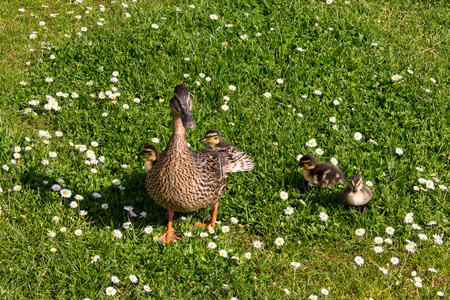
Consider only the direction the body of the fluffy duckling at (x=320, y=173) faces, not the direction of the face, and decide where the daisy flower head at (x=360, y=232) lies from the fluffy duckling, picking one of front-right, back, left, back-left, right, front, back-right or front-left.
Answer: back-left

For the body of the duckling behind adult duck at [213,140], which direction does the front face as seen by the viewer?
to the viewer's left

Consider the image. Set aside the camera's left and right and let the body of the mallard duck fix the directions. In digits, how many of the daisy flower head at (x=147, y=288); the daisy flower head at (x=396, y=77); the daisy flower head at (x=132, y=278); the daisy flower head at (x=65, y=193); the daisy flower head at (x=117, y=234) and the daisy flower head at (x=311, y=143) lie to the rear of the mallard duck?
2

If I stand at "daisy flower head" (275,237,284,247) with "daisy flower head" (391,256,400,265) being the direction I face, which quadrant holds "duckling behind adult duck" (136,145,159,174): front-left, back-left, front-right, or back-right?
back-left

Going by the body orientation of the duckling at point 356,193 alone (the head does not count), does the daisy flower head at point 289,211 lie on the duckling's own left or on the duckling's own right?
on the duckling's own right

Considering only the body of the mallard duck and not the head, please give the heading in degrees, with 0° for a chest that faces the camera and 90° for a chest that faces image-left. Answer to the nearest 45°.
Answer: approximately 45°

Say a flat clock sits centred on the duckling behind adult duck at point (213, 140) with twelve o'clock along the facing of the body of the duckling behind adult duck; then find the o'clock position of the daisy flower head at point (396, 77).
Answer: The daisy flower head is roughly at 5 o'clock from the duckling behind adult duck.

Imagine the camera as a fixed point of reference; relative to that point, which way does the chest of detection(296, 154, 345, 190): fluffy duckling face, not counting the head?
to the viewer's left

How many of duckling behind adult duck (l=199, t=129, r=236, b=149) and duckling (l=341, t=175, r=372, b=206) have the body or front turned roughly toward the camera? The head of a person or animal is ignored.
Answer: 1

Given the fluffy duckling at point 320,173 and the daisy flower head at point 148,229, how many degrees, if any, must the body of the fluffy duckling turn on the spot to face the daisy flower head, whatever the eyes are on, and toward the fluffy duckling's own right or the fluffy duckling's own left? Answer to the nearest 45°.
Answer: approximately 45° to the fluffy duckling's own left

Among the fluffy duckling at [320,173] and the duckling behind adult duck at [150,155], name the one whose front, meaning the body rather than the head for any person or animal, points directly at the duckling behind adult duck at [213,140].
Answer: the fluffy duckling

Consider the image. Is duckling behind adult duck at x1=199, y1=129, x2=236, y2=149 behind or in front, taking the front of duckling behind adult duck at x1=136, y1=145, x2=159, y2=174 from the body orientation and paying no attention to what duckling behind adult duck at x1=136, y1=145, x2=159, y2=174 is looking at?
behind

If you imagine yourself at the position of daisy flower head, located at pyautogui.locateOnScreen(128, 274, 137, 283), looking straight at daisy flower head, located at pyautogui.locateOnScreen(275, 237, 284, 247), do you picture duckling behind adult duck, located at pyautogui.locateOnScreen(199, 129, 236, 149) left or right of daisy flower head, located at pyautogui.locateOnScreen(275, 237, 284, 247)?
left
